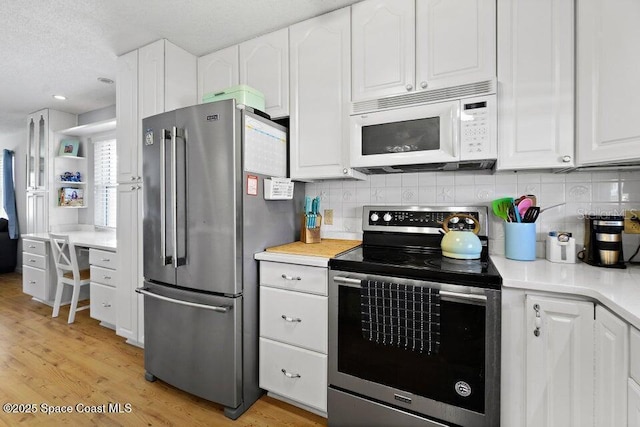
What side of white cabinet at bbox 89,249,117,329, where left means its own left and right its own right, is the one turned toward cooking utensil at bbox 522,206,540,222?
left

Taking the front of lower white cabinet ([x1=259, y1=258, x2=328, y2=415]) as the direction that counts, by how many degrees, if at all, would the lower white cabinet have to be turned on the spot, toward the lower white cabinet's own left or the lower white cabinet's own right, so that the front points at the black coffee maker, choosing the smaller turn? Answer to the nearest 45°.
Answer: approximately 135° to the lower white cabinet's own left

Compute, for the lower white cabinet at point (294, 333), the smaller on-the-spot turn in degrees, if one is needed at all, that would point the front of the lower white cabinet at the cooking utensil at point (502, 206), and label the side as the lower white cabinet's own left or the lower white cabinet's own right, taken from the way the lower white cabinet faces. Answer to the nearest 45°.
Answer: approximately 135° to the lower white cabinet's own left

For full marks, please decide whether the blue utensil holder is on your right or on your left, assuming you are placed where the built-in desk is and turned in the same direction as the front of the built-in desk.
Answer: on your left

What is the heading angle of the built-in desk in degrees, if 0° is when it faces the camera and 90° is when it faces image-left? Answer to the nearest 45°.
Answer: approximately 45°

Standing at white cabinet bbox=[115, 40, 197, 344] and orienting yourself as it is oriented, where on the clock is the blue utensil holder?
The blue utensil holder is roughly at 9 o'clock from the white cabinet.

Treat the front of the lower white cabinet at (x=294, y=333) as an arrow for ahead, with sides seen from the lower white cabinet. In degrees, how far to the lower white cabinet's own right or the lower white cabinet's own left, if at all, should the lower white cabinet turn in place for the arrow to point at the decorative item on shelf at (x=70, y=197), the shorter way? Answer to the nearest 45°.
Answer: approximately 90° to the lower white cabinet's own right

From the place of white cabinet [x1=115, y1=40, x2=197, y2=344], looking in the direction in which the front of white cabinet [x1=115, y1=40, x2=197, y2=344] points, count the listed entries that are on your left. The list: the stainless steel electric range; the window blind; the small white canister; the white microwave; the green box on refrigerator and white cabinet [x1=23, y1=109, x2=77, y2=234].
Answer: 4

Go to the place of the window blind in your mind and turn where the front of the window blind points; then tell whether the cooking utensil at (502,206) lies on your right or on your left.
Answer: on your left

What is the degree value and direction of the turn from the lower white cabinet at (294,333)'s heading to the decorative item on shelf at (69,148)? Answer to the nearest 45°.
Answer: approximately 90° to its right

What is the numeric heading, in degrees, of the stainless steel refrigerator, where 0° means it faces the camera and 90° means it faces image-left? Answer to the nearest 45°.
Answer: approximately 45°

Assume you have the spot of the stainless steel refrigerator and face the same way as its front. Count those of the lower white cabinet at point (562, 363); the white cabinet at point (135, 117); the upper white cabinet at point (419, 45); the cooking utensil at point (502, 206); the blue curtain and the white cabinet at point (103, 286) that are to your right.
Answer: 3
